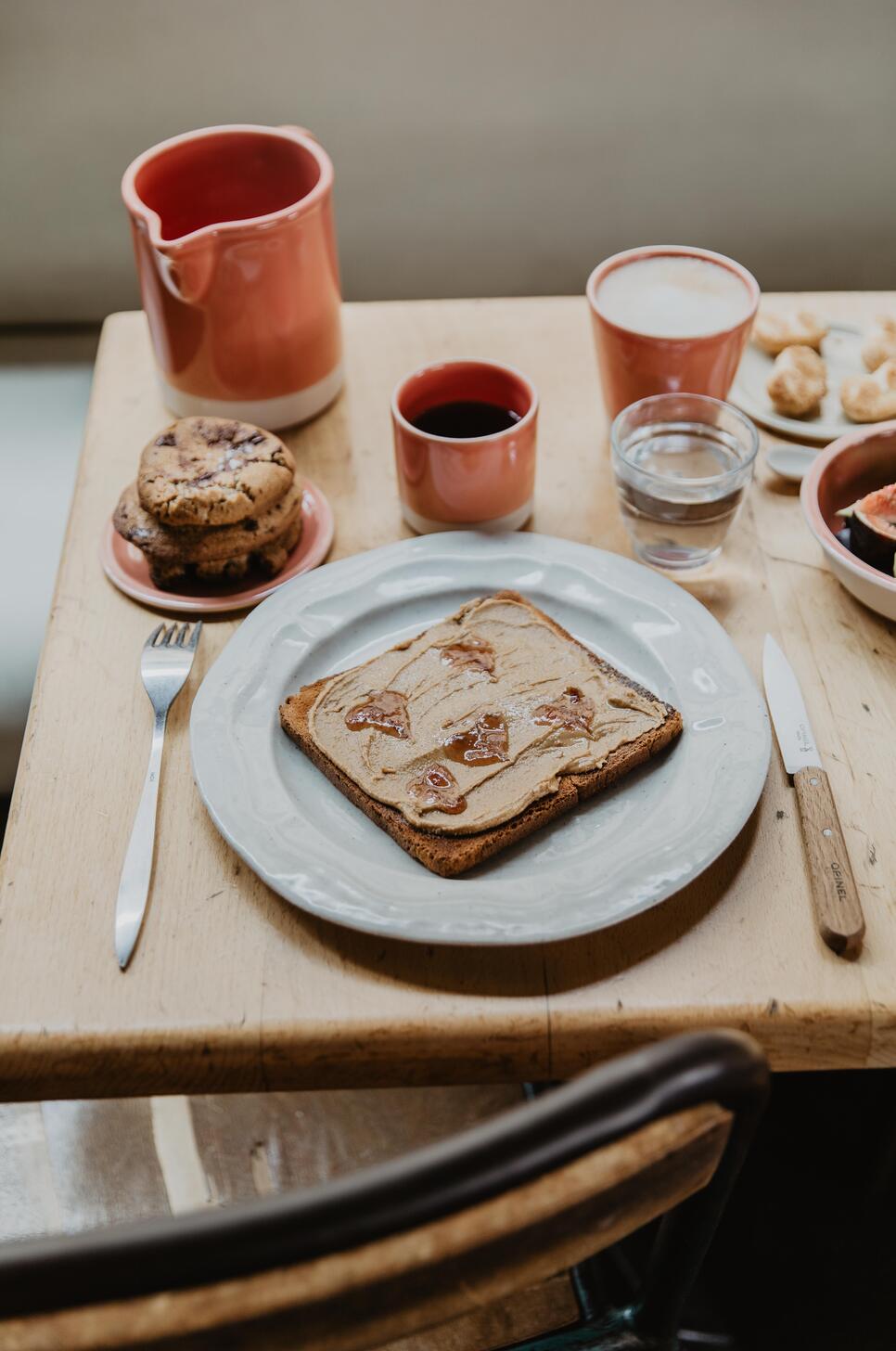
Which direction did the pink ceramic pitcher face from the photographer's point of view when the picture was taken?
facing the viewer and to the left of the viewer
